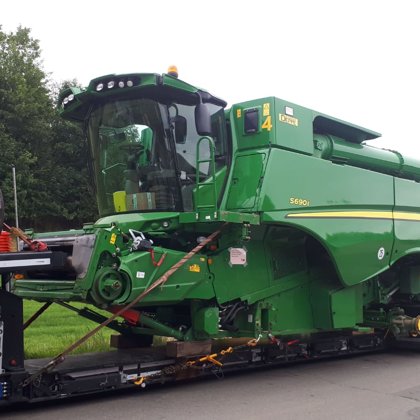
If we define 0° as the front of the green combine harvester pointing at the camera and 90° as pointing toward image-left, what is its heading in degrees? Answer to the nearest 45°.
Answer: approximately 45°

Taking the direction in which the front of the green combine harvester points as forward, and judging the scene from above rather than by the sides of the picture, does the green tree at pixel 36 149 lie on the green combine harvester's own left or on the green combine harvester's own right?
on the green combine harvester's own right
